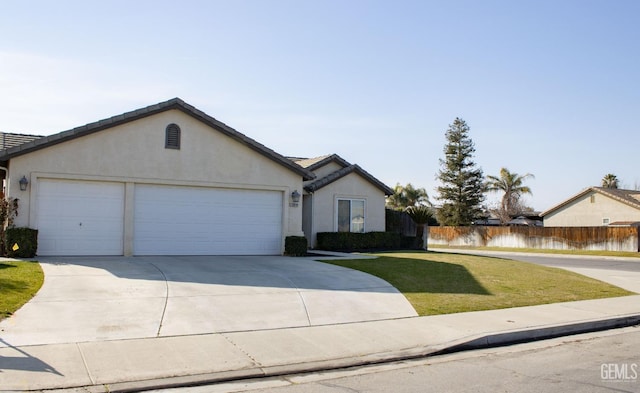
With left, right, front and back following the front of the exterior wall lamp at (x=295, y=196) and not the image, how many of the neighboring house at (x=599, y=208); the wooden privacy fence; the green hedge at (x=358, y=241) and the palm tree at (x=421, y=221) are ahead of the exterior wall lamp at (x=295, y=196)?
0

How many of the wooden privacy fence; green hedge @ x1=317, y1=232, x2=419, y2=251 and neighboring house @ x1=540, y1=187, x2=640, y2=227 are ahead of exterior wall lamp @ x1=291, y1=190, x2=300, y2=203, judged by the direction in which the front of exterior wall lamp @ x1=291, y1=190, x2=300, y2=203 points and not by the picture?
0

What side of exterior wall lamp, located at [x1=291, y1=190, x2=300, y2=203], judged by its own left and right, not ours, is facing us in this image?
front

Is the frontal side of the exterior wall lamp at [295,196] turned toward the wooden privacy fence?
no

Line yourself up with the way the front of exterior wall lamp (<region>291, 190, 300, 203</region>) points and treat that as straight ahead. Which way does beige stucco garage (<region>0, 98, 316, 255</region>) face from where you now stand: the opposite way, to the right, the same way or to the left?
the same way

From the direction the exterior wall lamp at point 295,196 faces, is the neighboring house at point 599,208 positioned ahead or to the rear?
to the rear

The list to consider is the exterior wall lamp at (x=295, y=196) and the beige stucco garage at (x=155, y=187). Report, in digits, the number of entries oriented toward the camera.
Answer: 2

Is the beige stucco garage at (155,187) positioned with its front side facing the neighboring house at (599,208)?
no

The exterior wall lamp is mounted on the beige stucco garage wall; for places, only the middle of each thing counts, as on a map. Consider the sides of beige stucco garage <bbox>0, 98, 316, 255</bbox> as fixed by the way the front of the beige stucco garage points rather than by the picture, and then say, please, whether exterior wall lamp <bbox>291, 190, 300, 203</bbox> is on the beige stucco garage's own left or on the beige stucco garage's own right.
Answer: on the beige stucco garage's own left

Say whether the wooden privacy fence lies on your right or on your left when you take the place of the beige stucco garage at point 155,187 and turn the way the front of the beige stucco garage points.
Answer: on your left

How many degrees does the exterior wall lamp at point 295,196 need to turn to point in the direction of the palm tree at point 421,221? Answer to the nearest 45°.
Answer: approximately 135° to its left

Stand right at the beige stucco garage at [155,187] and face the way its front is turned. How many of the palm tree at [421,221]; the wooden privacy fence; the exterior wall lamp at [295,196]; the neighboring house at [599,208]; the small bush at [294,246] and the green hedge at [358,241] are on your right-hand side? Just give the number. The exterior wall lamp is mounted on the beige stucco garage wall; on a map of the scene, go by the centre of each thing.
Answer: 0

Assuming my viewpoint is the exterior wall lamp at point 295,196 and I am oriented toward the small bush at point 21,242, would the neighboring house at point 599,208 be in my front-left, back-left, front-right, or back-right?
back-right

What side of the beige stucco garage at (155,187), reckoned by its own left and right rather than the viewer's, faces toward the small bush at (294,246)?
left

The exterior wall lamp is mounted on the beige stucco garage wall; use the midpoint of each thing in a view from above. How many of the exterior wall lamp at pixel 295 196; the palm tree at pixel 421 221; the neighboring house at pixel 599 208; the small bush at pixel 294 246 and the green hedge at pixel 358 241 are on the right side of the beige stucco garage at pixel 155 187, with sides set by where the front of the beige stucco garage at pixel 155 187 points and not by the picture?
0

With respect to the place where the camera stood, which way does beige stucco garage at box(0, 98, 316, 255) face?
facing the viewer
